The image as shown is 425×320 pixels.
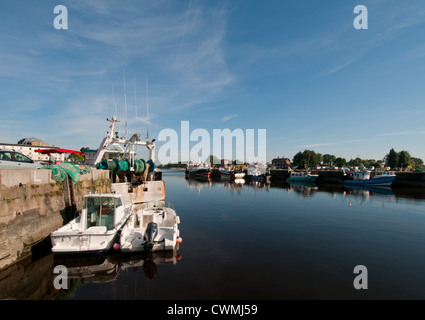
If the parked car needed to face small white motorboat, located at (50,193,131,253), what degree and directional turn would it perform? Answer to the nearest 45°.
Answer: approximately 45° to its right

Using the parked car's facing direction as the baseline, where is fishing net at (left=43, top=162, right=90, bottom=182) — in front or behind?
in front

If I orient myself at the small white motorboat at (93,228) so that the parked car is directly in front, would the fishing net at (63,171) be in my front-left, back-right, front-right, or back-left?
front-right

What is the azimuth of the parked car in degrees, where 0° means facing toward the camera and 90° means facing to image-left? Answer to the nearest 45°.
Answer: approximately 270°
